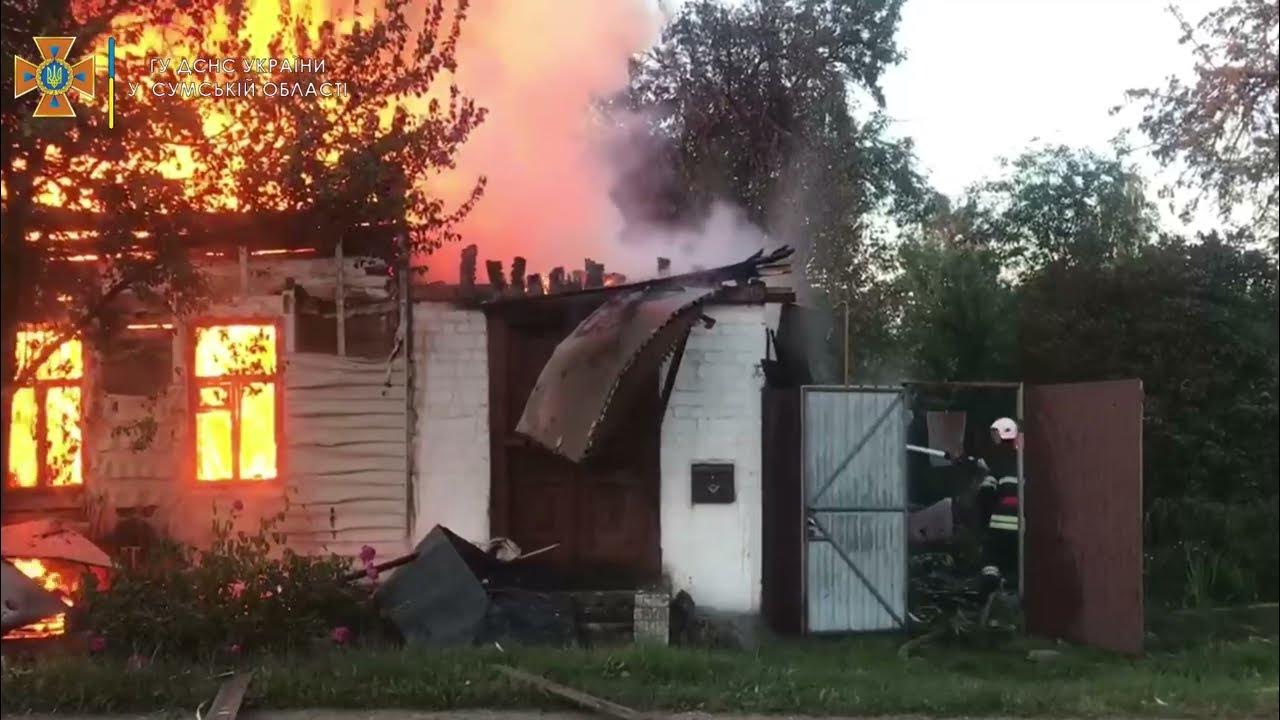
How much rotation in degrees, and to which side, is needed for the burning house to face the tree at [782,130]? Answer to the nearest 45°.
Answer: approximately 135° to its left

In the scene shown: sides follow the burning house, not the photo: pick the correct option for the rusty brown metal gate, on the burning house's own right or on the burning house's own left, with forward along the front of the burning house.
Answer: on the burning house's own left

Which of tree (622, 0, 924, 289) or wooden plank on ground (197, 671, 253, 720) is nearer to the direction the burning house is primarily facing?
the wooden plank on ground

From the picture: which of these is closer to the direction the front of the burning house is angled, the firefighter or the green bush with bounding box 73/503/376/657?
the green bush

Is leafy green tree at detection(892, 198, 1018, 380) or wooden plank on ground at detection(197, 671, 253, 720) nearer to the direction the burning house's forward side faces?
the wooden plank on ground

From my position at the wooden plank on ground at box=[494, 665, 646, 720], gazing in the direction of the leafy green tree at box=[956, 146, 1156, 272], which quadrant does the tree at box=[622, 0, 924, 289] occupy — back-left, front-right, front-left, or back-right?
front-left

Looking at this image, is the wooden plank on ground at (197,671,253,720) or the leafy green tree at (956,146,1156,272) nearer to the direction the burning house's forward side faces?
the wooden plank on ground

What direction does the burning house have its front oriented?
toward the camera

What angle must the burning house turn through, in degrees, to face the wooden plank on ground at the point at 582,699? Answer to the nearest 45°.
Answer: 0° — it already faces it

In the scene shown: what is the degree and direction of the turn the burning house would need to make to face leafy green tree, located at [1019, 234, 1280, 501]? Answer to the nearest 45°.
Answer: approximately 90° to its left

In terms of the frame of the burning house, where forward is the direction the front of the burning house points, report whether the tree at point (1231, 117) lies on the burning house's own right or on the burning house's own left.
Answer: on the burning house's own left

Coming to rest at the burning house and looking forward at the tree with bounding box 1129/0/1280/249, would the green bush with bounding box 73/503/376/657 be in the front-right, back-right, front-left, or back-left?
back-right

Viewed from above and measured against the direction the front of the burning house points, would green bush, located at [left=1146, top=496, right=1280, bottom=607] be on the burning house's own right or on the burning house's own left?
on the burning house's own left

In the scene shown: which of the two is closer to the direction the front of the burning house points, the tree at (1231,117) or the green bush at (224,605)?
the green bush

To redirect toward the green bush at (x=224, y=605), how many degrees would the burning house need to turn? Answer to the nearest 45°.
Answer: approximately 45° to its right
